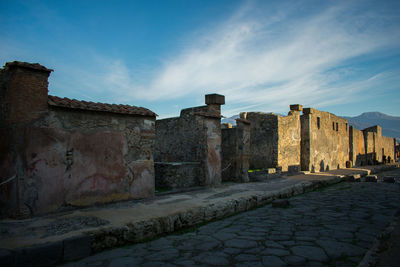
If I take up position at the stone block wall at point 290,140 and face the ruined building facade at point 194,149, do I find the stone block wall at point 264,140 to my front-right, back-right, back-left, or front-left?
front-right

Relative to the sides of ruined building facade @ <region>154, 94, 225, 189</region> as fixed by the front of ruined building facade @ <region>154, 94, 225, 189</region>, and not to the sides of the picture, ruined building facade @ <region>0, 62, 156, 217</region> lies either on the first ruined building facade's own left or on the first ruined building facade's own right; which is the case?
on the first ruined building facade's own right

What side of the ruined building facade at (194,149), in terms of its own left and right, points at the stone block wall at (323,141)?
left

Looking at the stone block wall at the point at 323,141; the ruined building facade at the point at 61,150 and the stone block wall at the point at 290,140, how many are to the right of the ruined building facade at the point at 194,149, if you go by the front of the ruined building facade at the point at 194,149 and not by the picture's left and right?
1

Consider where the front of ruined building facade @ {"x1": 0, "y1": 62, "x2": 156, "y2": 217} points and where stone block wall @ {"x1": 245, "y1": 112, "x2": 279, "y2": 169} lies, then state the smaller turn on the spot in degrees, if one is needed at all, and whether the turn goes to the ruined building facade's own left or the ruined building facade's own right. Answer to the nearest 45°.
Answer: approximately 90° to the ruined building facade's own left

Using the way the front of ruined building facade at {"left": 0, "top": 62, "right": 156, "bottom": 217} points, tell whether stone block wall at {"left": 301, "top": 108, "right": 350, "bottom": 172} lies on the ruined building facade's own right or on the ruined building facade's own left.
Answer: on the ruined building facade's own left

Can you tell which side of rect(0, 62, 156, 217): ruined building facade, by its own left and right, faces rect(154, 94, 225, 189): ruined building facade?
left

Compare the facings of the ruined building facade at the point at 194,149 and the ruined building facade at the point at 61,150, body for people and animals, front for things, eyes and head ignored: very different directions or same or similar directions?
same or similar directions

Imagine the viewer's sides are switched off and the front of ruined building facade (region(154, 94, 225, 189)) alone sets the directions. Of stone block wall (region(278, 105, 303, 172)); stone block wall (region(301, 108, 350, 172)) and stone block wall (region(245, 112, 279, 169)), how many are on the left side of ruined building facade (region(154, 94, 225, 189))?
3

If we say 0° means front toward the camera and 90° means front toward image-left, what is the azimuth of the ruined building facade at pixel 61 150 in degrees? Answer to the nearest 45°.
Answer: approximately 315°

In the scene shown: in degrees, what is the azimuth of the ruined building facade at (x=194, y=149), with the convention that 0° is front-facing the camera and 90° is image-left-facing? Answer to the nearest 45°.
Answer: approximately 315°

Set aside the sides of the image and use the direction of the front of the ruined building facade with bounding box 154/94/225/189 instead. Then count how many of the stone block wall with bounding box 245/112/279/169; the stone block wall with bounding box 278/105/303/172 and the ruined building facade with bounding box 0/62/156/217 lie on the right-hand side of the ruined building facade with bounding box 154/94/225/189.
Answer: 1

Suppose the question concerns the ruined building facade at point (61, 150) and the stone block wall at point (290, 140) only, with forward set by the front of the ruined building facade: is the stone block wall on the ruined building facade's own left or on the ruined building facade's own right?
on the ruined building facade's own left

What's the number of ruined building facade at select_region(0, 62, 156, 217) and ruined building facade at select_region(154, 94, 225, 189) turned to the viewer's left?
0
